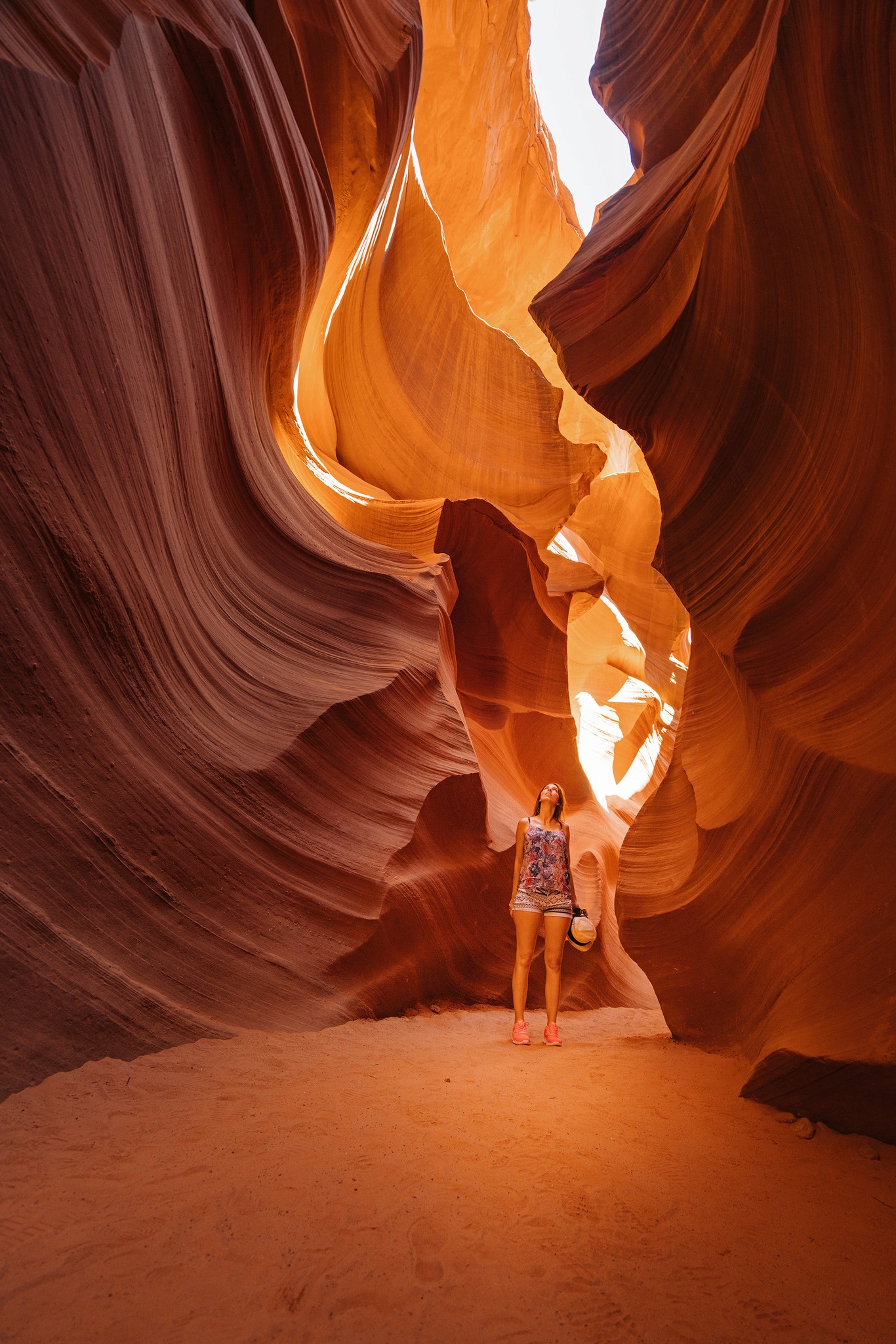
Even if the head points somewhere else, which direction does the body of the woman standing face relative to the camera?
toward the camera
